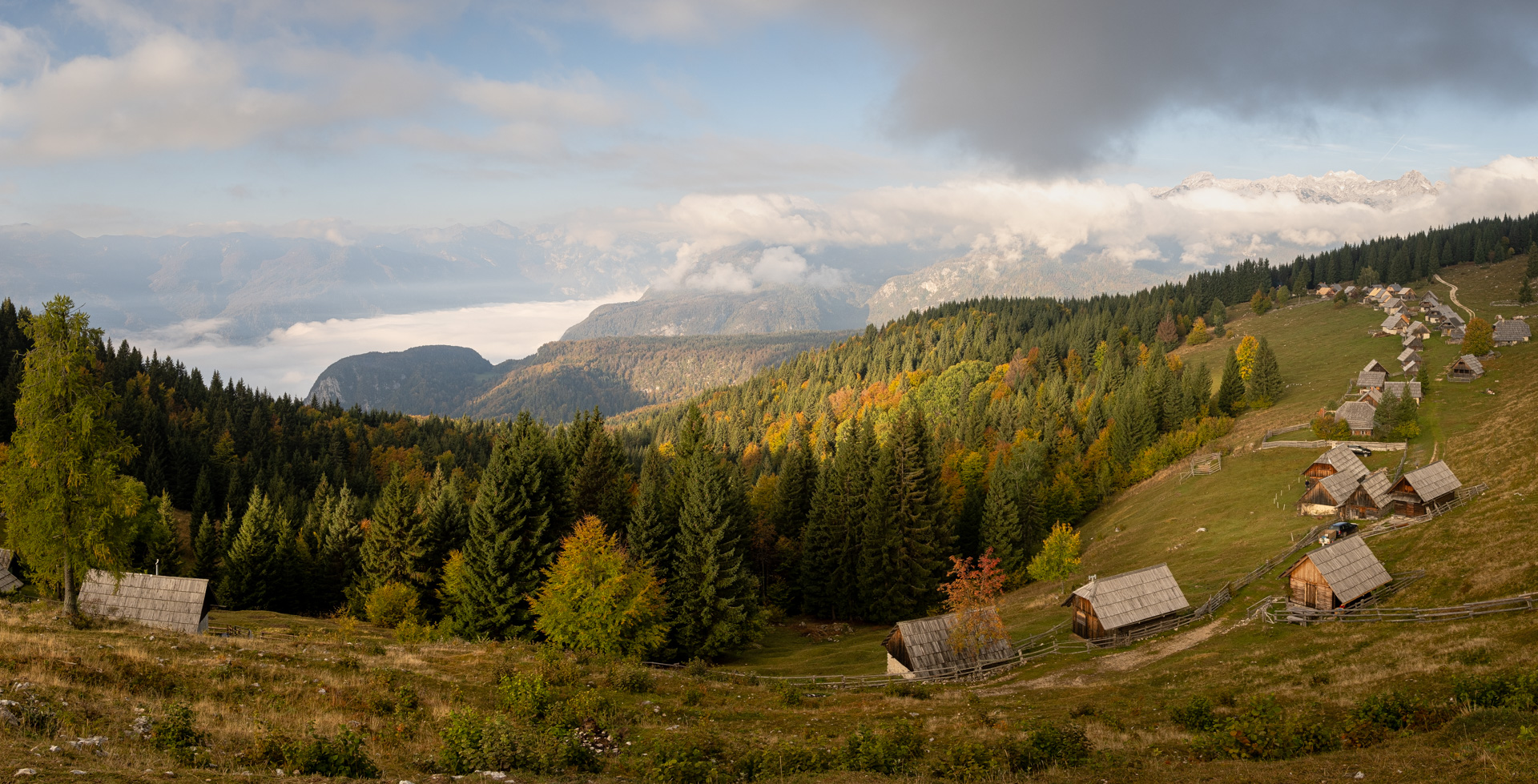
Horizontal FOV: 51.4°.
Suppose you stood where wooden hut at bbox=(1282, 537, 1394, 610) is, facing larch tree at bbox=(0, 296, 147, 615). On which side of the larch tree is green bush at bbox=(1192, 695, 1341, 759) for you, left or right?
left

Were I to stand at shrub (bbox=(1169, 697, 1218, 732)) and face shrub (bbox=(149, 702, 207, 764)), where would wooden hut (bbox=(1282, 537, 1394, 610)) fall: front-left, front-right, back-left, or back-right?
back-right

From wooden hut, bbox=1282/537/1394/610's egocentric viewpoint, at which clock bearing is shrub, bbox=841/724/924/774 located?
The shrub is roughly at 11 o'clock from the wooden hut.

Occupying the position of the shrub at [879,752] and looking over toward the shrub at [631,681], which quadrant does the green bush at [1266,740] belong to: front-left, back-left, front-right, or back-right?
back-right

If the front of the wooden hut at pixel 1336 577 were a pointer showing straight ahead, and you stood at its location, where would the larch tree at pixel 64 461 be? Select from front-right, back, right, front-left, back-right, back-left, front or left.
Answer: front

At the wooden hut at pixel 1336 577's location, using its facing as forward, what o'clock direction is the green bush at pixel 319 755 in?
The green bush is roughly at 11 o'clock from the wooden hut.

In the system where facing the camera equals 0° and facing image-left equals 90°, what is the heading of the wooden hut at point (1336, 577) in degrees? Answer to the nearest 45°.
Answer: approximately 45°

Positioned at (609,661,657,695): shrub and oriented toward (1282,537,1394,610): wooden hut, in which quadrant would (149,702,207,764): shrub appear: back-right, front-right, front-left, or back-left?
back-right

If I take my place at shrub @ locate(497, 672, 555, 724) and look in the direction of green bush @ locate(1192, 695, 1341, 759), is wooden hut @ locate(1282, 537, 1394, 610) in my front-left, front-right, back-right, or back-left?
front-left

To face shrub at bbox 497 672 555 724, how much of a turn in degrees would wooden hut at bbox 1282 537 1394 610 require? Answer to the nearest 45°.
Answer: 0° — it already faces it

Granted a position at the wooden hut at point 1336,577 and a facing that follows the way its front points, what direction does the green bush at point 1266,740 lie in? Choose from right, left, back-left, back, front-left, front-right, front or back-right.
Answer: front-left

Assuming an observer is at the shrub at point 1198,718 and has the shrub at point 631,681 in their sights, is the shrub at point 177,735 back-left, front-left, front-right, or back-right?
front-left

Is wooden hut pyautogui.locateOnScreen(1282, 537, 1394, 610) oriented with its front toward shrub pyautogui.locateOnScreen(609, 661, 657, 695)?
yes

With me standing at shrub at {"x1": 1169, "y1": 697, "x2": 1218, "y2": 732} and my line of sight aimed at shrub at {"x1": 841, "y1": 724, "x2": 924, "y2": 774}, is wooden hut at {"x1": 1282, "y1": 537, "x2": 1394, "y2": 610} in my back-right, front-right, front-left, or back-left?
back-right

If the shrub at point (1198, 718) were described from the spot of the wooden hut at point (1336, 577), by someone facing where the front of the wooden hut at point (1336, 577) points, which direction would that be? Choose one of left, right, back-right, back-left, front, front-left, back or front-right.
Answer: front-left
